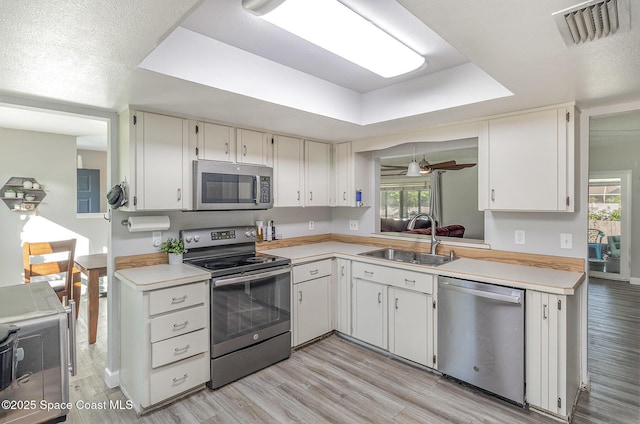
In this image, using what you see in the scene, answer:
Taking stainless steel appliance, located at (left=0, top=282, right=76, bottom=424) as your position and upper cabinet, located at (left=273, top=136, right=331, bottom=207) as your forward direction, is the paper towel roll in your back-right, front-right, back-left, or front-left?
front-left

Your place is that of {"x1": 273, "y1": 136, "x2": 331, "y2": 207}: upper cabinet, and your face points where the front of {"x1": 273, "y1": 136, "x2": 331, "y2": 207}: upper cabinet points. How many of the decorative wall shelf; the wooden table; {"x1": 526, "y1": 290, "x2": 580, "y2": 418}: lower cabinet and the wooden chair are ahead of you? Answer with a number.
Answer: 1

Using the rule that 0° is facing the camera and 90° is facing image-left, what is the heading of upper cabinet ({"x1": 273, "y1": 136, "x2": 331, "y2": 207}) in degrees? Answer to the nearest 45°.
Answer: approximately 315°

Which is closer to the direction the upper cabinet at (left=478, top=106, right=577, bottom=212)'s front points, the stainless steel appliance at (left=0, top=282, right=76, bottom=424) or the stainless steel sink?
the stainless steel appliance

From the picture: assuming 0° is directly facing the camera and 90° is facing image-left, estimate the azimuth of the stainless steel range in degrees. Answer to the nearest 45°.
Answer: approximately 315°

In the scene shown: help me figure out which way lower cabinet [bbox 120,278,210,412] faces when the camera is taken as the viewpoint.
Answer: facing the viewer and to the right of the viewer

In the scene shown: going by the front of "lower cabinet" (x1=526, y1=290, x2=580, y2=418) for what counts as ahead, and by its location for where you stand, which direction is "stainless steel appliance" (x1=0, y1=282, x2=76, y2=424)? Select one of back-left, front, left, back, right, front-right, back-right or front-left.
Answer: front
